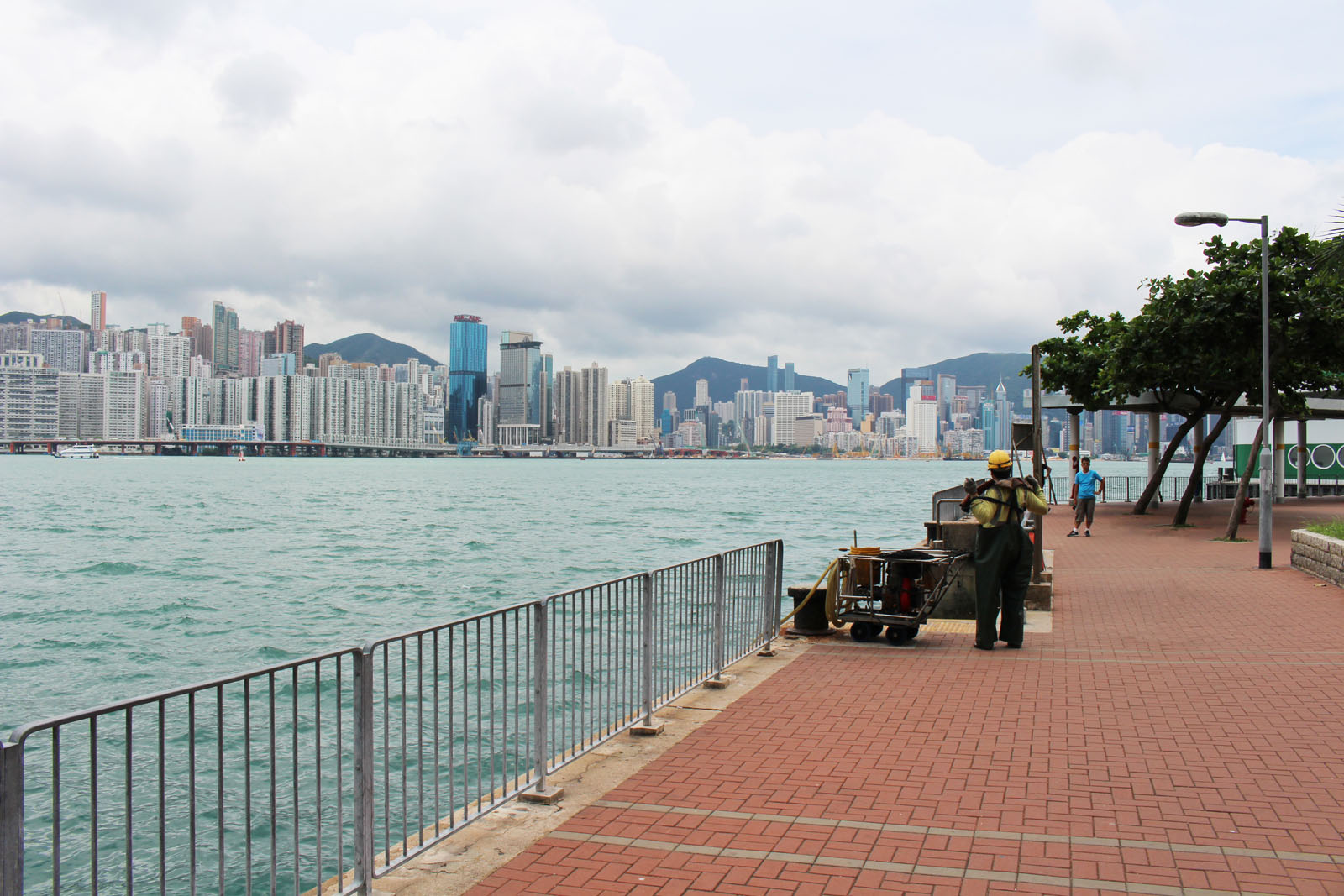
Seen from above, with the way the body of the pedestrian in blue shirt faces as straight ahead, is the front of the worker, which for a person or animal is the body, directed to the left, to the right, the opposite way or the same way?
the opposite way

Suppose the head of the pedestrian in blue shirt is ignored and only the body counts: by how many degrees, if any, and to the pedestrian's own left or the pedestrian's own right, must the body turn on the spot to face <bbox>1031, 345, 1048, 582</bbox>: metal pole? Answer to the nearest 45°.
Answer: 0° — they already face it

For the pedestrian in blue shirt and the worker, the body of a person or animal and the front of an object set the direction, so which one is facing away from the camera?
the worker

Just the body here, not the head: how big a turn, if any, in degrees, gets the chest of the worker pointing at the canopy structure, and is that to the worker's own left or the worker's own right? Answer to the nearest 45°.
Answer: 0° — they already face it

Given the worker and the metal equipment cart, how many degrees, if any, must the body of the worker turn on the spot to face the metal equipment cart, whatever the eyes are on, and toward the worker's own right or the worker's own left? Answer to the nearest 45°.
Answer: approximately 90° to the worker's own left

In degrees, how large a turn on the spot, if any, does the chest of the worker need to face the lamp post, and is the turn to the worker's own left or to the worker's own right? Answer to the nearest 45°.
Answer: approximately 45° to the worker's own right

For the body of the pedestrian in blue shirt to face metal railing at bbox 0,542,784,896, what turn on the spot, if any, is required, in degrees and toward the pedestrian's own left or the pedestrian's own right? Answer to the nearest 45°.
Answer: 0° — they already face it

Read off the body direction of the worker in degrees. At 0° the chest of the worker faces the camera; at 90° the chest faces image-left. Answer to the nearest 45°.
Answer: approximately 180°

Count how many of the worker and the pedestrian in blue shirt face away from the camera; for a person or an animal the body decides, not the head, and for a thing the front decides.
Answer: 1

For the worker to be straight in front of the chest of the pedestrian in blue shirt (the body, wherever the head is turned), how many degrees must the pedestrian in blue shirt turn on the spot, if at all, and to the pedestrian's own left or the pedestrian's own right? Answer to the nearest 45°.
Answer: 0° — they already face them

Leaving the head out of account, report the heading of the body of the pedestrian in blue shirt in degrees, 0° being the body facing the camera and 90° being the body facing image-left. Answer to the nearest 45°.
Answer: approximately 0°
